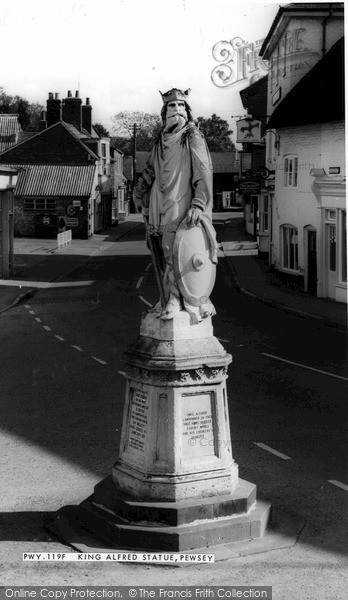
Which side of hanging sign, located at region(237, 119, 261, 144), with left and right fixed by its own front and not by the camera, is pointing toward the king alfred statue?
front

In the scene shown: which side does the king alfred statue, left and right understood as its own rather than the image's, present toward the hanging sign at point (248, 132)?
back

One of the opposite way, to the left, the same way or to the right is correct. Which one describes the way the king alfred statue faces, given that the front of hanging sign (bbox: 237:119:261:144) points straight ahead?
the same way

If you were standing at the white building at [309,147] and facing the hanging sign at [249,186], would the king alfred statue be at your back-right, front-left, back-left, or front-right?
back-left

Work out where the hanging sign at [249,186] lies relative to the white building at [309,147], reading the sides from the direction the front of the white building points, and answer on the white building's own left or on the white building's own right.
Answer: on the white building's own right

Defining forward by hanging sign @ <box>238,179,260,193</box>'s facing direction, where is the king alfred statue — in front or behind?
in front

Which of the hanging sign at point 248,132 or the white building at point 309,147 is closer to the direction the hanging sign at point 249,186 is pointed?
the white building

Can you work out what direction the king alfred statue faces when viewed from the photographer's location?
facing the viewer

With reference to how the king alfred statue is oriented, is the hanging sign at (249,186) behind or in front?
behind

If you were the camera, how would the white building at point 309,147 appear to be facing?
facing the viewer and to the left of the viewer

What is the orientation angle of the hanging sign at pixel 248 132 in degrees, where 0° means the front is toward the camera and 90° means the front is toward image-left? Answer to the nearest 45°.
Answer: approximately 0°
